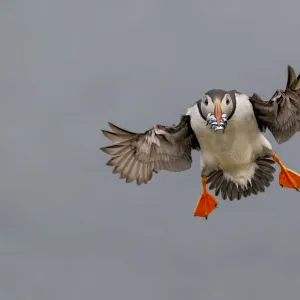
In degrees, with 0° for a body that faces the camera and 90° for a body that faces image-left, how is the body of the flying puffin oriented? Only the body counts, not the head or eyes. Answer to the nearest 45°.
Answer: approximately 0°
